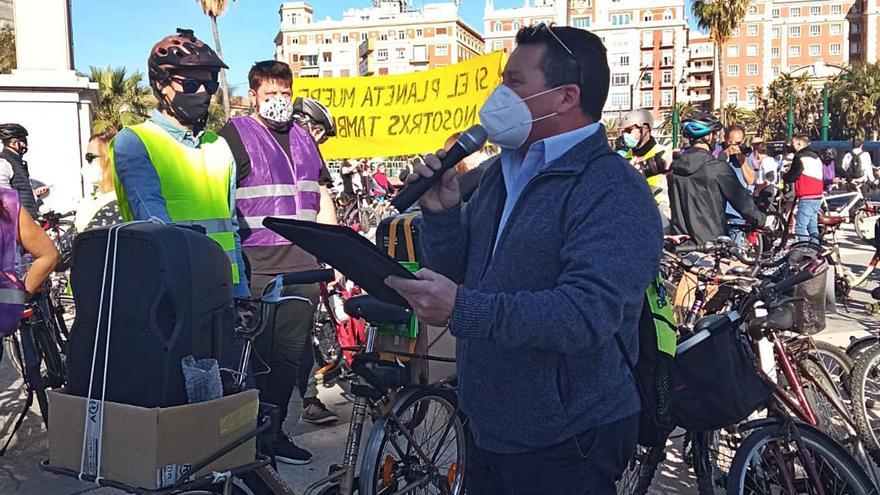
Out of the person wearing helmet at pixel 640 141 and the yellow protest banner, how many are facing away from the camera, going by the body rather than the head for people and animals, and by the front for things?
1

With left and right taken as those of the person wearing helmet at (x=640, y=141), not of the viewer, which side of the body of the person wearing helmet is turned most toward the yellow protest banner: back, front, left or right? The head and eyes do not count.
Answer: right

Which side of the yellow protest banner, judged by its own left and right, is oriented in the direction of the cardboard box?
back

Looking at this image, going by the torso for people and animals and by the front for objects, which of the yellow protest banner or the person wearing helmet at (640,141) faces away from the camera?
the yellow protest banner

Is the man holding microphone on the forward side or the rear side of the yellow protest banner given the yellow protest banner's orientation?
on the rear side

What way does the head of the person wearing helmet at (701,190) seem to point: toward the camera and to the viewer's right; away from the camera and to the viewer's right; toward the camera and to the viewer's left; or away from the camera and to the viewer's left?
away from the camera and to the viewer's right

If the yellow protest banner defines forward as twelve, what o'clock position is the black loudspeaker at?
The black loudspeaker is roughly at 6 o'clock from the yellow protest banner.

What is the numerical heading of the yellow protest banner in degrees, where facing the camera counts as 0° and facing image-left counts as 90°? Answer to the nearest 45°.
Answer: approximately 180°

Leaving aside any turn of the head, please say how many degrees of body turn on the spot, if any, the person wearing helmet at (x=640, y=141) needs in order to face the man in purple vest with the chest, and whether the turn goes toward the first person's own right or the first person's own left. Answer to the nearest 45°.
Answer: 0° — they already face them

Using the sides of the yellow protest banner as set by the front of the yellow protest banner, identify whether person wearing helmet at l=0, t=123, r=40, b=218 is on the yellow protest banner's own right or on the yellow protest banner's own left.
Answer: on the yellow protest banner's own left

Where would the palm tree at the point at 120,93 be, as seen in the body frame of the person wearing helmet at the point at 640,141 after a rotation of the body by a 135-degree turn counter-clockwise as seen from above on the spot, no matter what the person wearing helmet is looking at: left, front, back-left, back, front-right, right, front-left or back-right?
back-left

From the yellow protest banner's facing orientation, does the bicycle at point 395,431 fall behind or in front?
behind

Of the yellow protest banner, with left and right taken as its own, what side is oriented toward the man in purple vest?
back

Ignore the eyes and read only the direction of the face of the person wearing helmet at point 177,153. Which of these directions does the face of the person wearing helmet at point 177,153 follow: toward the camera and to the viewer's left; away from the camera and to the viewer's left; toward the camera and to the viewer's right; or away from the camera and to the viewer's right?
toward the camera and to the viewer's right
